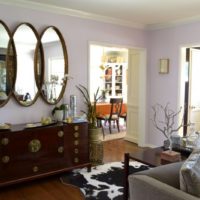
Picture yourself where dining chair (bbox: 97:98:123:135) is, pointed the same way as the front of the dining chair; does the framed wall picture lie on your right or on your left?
on your left

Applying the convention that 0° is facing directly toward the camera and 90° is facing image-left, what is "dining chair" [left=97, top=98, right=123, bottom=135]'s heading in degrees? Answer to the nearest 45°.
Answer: approximately 135°

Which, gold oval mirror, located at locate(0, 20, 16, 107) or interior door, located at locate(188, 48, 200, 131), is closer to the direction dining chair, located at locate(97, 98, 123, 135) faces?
the gold oval mirror

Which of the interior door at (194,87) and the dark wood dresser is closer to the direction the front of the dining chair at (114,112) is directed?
the dark wood dresser
